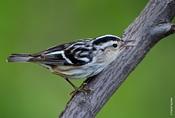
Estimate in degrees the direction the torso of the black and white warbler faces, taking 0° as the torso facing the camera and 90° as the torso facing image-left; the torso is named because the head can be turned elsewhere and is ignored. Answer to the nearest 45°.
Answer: approximately 270°
